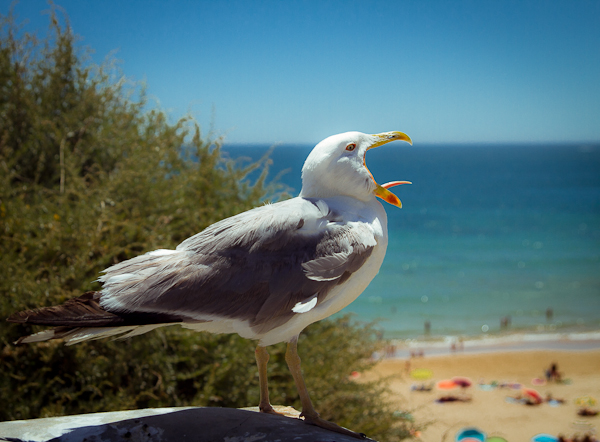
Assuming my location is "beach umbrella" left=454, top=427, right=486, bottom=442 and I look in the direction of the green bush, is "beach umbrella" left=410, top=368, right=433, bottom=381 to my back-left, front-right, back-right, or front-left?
back-right

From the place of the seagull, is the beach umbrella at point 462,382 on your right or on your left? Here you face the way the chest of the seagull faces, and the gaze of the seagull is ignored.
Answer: on your left

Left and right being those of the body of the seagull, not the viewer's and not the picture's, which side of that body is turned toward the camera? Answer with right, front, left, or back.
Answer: right

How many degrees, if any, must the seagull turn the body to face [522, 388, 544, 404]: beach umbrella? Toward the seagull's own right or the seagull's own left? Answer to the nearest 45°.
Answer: approximately 45° to the seagull's own left
